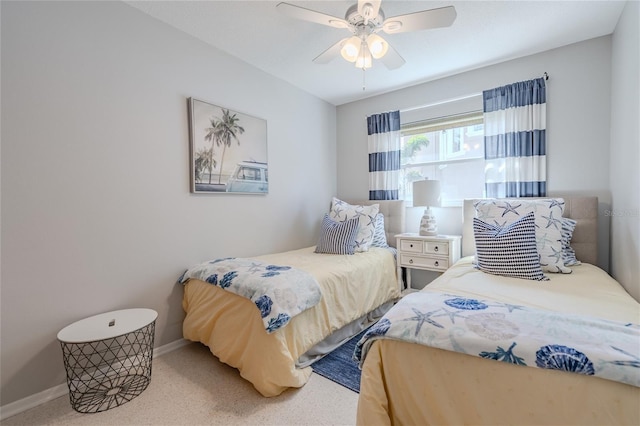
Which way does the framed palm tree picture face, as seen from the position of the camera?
facing the viewer and to the right of the viewer

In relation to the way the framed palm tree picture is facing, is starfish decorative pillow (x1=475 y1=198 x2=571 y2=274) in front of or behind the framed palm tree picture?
in front

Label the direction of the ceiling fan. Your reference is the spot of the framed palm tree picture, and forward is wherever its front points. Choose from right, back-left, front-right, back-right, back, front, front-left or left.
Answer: front

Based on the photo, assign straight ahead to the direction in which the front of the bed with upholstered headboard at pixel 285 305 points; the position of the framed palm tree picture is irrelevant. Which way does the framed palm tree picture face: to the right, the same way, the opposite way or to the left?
to the left

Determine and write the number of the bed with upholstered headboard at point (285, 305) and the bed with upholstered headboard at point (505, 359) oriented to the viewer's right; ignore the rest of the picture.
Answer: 0

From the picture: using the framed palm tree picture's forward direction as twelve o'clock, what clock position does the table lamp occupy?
The table lamp is roughly at 11 o'clock from the framed palm tree picture.

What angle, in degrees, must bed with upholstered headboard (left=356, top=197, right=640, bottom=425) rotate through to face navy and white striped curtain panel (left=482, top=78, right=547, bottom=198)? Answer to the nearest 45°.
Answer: approximately 180°

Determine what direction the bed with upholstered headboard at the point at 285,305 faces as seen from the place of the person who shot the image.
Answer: facing the viewer and to the left of the viewer

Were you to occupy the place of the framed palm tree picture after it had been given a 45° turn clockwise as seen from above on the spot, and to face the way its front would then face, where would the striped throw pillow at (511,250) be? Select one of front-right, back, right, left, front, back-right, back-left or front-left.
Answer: front-left

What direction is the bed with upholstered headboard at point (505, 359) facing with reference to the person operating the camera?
facing the viewer

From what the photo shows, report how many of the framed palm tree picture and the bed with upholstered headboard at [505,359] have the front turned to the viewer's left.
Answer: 0

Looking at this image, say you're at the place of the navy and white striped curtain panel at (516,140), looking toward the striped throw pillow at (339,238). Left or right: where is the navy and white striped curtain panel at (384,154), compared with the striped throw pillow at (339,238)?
right
